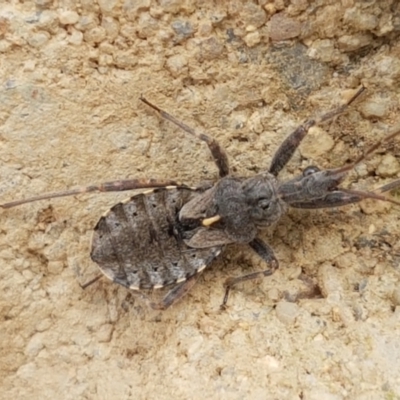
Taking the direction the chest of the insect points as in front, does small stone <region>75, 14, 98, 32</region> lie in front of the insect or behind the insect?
behind

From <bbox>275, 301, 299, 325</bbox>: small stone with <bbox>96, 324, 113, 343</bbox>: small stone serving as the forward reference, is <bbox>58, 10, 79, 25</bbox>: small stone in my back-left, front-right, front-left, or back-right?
front-right

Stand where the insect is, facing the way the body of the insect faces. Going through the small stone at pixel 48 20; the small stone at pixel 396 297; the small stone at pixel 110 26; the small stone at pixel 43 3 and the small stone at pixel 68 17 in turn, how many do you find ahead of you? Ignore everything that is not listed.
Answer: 1

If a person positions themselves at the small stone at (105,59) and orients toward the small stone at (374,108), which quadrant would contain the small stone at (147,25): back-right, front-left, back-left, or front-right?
front-left

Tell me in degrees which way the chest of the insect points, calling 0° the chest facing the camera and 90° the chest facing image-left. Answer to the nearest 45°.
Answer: approximately 270°

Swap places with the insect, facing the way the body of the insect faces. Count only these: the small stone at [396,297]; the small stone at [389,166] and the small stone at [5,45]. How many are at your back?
1

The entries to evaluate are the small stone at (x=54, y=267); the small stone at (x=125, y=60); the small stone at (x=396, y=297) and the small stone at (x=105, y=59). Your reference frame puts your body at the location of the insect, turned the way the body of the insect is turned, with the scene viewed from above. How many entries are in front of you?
1

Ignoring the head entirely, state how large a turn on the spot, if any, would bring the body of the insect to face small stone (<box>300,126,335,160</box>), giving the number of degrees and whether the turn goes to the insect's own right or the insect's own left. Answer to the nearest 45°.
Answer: approximately 45° to the insect's own left
